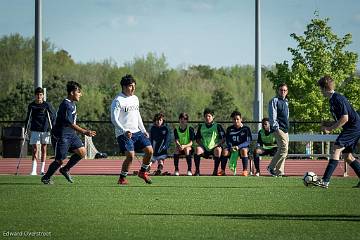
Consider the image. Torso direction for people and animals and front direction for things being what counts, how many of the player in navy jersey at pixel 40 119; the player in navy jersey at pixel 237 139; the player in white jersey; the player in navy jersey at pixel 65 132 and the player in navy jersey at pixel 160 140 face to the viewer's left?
0

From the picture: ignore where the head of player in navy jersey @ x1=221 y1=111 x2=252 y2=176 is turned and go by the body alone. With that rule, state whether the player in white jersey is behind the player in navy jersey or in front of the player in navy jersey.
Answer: in front

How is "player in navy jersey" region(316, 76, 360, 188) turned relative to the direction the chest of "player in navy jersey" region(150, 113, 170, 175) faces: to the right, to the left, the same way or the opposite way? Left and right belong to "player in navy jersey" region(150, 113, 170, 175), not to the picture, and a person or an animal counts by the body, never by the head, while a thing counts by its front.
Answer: to the right

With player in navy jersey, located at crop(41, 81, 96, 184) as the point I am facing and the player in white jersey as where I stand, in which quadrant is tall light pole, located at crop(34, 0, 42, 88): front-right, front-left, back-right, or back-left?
front-right

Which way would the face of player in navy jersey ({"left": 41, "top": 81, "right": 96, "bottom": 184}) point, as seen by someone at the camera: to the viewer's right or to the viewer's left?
to the viewer's right

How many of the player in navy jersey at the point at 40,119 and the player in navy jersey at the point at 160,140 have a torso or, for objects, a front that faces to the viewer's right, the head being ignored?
0

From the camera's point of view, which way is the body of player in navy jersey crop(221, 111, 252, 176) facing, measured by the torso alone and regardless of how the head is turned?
toward the camera

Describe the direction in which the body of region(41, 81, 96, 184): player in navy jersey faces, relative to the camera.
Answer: to the viewer's right

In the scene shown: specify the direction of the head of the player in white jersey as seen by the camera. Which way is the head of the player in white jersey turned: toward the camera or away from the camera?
toward the camera

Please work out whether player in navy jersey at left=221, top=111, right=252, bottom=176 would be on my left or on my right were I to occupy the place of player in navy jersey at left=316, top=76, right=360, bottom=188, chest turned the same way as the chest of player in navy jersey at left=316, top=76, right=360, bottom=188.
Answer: on my right

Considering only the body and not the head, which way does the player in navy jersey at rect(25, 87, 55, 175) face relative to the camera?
toward the camera

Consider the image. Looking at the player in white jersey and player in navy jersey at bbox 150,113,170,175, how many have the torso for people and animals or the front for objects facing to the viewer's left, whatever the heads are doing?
0

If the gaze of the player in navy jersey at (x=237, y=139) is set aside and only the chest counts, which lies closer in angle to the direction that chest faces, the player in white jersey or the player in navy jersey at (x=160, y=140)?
the player in white jersey

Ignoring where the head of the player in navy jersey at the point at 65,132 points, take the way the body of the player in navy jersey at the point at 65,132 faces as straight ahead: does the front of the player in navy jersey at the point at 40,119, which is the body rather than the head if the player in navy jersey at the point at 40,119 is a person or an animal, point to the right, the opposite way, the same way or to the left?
to the right
